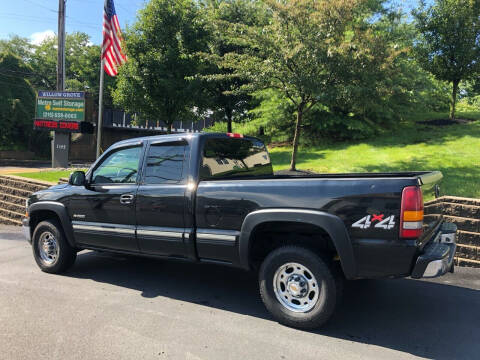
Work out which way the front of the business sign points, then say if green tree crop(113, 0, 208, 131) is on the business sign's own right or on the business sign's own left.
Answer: on the business sign's own left

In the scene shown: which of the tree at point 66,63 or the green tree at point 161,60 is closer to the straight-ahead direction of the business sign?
the green tree

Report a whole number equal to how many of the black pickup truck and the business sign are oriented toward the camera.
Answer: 1

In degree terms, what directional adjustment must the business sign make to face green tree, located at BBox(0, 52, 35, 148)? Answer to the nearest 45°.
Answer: approximately 180°

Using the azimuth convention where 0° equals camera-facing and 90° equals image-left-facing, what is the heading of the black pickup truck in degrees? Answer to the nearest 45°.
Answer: approximately 135°

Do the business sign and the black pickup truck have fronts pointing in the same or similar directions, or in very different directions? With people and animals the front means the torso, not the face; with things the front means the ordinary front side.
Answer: very different directions

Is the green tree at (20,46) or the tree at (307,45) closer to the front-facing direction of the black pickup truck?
the green tree

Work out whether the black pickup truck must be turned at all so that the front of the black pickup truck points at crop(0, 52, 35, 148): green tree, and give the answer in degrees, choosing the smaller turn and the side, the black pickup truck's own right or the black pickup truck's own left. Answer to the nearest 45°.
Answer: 0° — it already faces it

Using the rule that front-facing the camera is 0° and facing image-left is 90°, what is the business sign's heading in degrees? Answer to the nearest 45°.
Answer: approximately 0°
